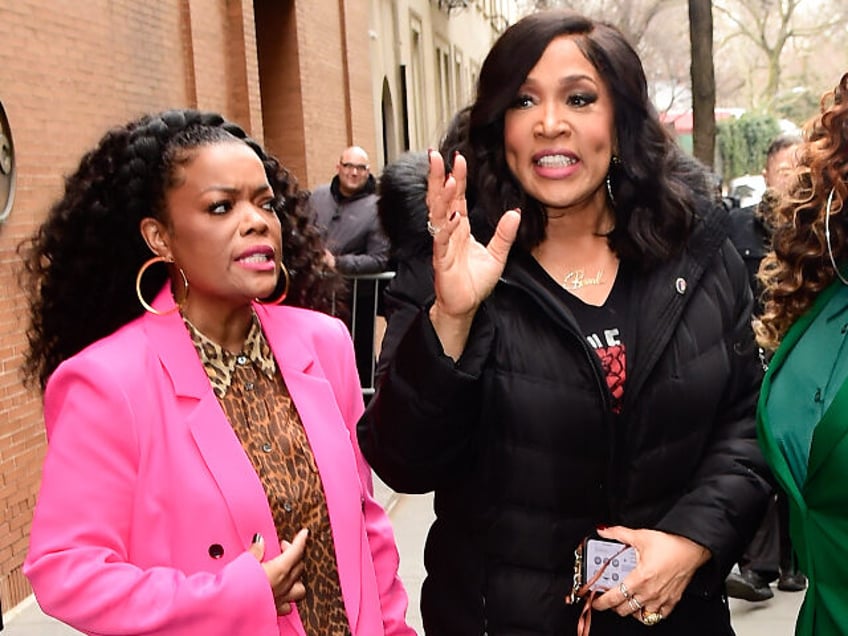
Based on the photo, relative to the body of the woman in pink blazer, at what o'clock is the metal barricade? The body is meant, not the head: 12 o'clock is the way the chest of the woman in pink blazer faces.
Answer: The metal barricade is roughly at 8 o'clock from the woman in pink blazer.

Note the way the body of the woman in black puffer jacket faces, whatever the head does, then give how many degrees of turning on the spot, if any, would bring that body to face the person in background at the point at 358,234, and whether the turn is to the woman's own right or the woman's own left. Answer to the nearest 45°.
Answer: approximately 180°

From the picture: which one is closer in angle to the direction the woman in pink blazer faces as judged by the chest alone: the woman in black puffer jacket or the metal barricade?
the woman in black puffer jacket

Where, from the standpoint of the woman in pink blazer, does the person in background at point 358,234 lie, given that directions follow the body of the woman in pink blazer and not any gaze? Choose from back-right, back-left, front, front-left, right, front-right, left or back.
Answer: back-left

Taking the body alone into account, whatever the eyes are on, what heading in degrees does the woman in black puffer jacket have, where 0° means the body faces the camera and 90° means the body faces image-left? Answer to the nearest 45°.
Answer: approximately 0°

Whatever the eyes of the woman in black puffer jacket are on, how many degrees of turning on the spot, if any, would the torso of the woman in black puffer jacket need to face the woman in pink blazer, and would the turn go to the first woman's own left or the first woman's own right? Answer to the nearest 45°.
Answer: approximately 90° to the first woman's own right

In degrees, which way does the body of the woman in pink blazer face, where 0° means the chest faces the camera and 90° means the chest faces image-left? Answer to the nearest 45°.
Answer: approximately 315°

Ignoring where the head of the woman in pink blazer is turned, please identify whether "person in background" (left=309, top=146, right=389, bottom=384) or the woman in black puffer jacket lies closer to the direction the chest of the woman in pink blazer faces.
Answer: the woman in black puffer jacket
